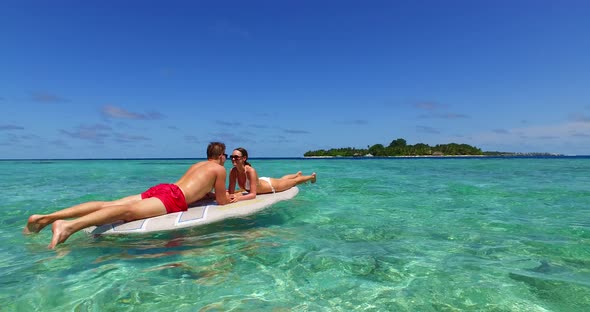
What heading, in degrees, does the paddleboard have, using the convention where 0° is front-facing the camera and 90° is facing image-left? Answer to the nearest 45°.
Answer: approximately 270°
